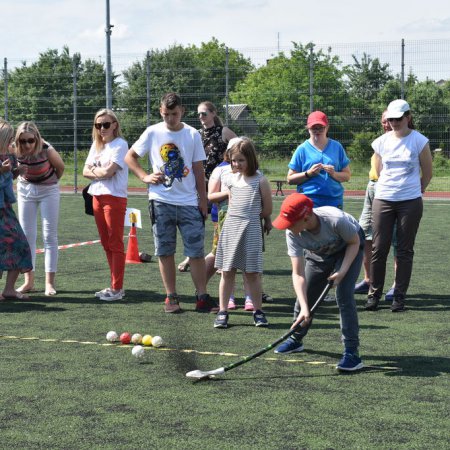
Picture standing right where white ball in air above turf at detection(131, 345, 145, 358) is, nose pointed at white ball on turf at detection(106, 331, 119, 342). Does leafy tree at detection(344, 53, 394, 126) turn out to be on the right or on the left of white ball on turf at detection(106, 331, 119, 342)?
right

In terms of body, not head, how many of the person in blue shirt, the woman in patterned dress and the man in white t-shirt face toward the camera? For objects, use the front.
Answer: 2

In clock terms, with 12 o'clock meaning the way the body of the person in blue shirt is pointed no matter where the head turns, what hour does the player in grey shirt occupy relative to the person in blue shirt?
The player in grey shirt is roughly at 12 o'clock from the person in blue shirt.

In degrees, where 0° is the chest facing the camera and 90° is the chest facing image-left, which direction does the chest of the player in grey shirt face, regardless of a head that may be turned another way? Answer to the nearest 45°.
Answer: approximately 45°

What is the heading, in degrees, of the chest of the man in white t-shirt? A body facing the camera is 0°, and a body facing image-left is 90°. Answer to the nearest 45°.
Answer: approximately 0°

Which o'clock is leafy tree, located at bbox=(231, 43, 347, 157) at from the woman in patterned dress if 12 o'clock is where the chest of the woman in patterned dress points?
The leafy tree is roughly at 10 o'clock from the woman in patterned dress.

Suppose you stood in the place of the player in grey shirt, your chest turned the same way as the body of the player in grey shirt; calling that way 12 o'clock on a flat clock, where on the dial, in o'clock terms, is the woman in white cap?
The woman in white cap is roughly at 5 o'clock from the player in grey shirt.

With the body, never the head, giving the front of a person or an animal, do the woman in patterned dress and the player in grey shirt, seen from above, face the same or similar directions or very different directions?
very different directions

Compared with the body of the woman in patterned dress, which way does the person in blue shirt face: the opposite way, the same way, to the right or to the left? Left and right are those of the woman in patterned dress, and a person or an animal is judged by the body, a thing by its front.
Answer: to the right

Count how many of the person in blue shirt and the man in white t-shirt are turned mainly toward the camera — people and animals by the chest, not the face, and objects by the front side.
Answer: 2

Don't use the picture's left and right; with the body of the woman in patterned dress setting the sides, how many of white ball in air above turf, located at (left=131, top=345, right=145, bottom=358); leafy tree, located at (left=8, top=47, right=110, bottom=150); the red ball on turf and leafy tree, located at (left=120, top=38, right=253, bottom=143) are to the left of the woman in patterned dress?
2

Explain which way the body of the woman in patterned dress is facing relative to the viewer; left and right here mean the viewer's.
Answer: facing to the right of the viewer

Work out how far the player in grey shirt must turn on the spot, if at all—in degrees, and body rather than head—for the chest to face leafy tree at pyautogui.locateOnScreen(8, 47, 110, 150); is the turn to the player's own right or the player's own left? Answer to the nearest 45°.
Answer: approximately 135° to the player's own right

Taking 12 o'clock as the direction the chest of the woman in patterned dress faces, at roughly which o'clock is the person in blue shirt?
The person in blue shirt is roughly at 1 o'clock from the woman in patterned dress.
